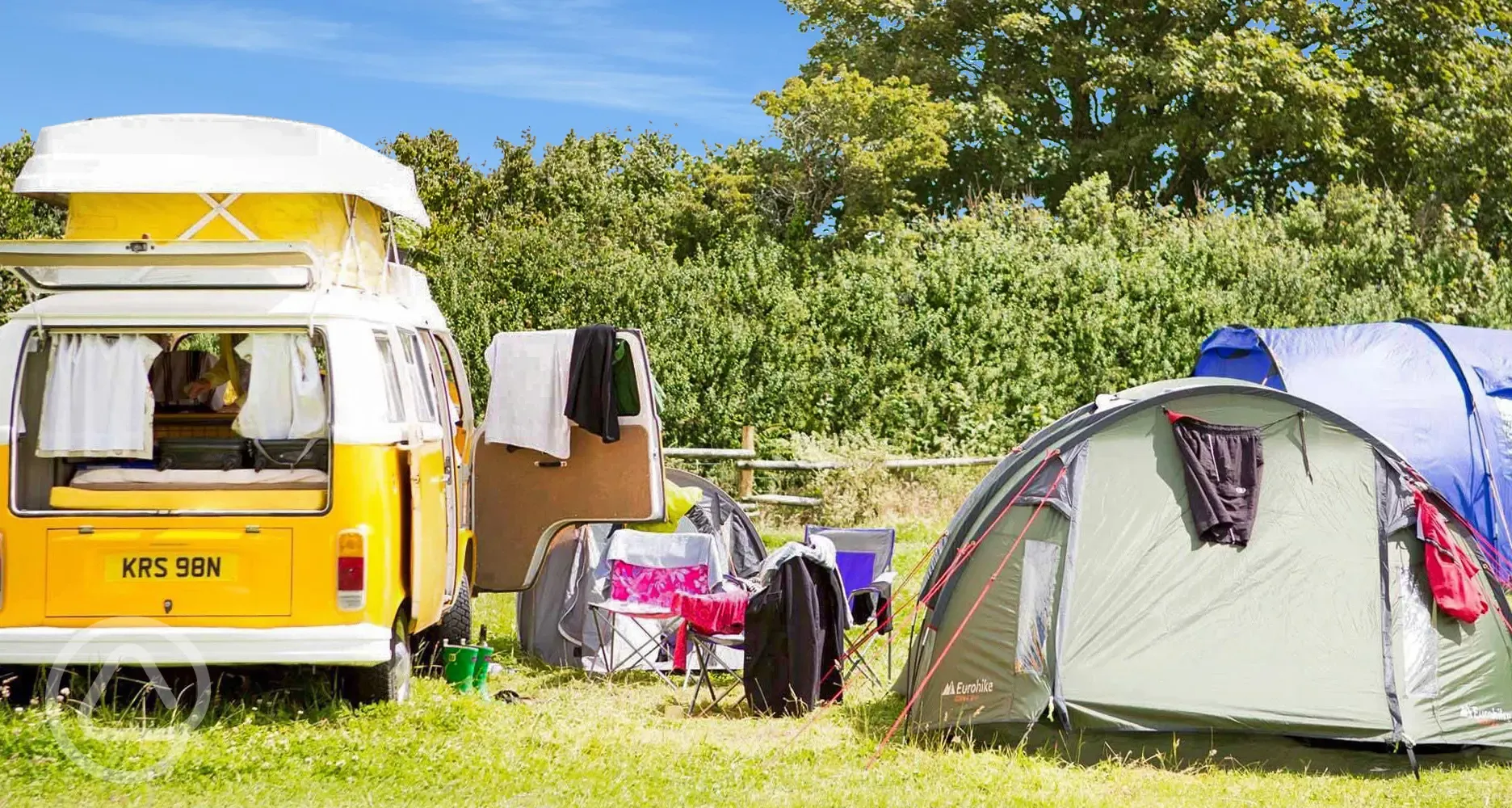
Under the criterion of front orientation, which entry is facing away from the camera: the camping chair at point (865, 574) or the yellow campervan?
the yellow campervan

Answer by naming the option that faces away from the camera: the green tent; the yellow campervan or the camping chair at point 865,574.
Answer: the yellow campervan

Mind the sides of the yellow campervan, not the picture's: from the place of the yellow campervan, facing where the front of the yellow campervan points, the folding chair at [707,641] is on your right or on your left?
on your right

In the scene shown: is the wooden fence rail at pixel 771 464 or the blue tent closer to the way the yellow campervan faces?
the wooden fence rail

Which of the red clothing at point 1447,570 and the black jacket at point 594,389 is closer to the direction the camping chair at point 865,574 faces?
the black jacket

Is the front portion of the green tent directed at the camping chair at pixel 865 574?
no

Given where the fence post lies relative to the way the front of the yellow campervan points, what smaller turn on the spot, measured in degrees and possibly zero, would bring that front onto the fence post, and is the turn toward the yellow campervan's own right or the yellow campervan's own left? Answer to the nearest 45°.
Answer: approximately 45° to the yellow campervan's own right

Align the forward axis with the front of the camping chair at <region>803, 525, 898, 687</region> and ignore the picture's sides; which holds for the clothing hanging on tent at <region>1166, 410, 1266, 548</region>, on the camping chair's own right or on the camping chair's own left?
on the camping chair's own left

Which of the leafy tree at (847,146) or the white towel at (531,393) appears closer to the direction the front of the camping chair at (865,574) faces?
the white towel

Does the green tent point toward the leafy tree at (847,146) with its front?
no

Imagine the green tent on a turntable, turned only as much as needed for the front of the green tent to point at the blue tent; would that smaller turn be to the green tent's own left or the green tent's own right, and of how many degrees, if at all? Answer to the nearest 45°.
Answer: approximately 180°

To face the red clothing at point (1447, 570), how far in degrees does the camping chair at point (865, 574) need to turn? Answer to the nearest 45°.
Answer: approximately 90° to its left

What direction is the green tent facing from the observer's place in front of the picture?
facing the viewer

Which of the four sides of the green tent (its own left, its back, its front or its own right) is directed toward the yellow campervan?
right

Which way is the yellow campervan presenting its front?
away from the camera

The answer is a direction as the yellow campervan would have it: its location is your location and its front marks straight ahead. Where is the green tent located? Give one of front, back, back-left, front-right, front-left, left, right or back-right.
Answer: right

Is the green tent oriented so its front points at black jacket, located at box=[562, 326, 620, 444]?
no

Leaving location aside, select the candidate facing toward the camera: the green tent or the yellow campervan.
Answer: the green tent

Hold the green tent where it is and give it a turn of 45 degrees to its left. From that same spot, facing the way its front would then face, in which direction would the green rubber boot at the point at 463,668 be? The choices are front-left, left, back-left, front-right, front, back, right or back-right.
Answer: back-right

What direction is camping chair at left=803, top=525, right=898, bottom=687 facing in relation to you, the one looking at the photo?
facing the viewer and to the left of the viewer

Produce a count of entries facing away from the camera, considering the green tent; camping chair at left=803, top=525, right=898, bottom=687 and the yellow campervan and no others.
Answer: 1

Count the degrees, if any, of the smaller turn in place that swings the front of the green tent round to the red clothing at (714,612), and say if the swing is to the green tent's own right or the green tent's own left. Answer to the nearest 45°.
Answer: approximately 90° to the green tent's own right
